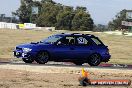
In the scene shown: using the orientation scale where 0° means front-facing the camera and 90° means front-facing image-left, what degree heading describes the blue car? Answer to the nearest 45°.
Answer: approximately 45°
